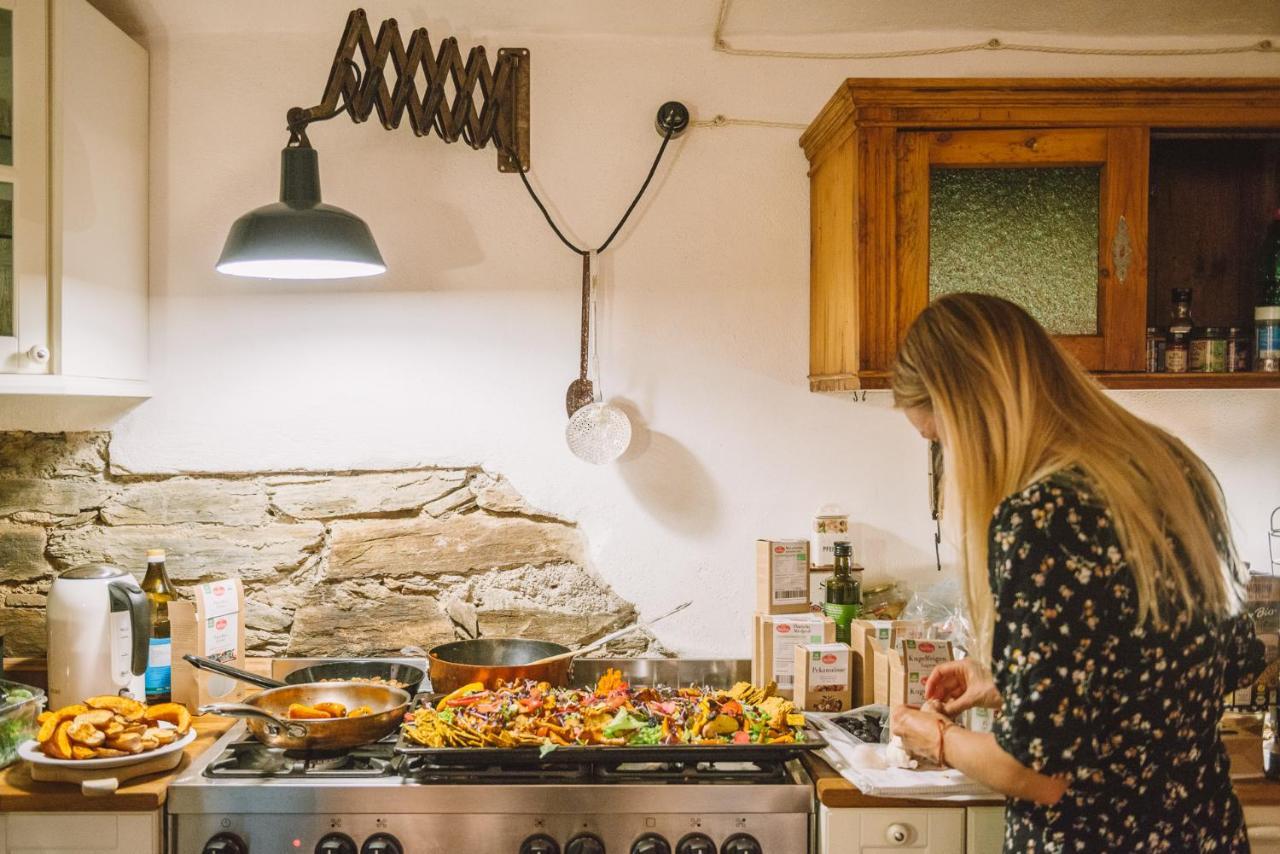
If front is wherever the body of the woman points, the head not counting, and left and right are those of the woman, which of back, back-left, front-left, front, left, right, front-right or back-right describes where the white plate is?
front-left

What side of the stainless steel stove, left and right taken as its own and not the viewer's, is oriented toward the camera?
front

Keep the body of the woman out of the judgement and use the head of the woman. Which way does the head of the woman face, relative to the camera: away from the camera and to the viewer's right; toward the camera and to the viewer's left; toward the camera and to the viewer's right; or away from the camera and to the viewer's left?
away from the camera and to the viewer's left

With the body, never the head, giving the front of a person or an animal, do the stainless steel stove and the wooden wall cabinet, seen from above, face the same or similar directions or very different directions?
same or similar directions

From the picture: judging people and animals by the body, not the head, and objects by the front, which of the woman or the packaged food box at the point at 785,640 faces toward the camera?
the packaged food box

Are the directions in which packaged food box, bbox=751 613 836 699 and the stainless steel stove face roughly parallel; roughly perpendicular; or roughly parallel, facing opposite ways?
roughly parallel

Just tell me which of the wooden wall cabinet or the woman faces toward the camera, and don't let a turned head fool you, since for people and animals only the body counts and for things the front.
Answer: the wooden wall cabinet

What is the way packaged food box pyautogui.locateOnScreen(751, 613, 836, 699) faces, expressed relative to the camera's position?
facing the viewer

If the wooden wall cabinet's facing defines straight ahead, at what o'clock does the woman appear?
The woman is roughly at 12 o'clock from the wooden wall cabinet.

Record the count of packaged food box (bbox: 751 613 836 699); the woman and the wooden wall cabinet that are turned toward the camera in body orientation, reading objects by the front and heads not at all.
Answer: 2

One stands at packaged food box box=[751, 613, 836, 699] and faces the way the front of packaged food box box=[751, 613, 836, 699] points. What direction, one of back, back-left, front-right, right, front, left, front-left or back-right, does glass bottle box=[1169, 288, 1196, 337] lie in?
left

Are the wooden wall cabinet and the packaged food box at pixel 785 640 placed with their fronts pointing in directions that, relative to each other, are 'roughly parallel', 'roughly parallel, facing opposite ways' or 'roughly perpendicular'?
roughly parallel
